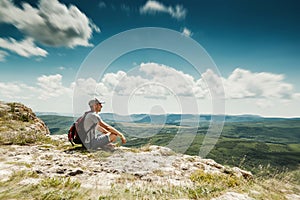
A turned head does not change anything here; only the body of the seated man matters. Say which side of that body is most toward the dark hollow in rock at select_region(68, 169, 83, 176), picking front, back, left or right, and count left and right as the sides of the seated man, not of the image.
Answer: right

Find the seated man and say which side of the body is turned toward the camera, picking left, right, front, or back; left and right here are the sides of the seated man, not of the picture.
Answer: right
